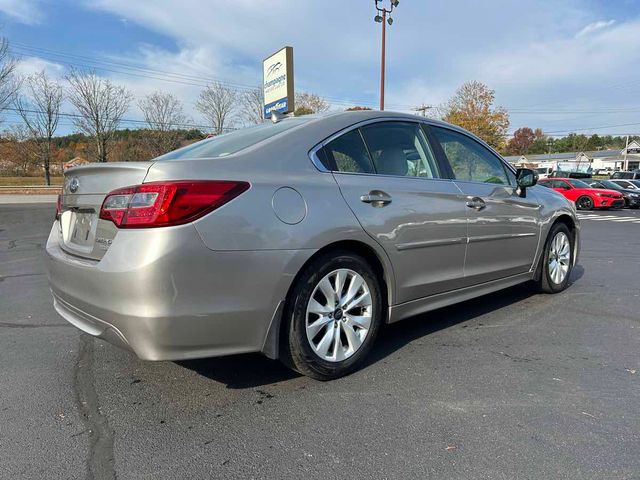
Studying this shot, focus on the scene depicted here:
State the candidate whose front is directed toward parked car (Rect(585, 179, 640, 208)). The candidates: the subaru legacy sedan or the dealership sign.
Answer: the subaru legacy sedan

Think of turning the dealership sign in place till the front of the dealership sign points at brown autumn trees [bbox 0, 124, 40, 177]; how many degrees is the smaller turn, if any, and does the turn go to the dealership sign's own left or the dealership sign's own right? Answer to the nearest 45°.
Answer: approximately 90° to the dealership sign's own right

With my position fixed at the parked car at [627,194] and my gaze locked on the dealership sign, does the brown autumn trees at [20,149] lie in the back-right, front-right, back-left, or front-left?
front-right

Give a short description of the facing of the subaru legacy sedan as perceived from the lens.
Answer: facing away from the viewer and to the right of the viewer

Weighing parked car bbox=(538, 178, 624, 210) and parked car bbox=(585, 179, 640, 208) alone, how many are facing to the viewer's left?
0

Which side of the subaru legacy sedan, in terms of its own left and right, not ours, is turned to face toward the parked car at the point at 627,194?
front

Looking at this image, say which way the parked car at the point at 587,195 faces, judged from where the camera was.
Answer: facing the viewer and to the right of the viewer

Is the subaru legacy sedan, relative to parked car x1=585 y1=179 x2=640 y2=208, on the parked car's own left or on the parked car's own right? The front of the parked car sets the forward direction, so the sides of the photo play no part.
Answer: on the parked car's own right

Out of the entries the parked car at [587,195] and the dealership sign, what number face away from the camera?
0

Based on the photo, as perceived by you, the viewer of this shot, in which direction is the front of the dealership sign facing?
facing the viewer and to the left of the viewer

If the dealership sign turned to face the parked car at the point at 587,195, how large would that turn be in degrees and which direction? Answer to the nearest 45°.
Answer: approximately 135° to its left

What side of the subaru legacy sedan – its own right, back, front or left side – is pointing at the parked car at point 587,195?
front

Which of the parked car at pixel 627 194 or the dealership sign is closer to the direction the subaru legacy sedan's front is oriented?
the parked car
